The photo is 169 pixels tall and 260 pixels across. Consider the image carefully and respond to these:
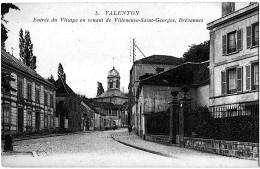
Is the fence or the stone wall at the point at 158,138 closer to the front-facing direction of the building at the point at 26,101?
the fence

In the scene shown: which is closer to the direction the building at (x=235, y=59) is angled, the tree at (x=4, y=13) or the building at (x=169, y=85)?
the tree

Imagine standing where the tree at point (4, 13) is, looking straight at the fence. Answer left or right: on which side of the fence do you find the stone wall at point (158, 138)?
left

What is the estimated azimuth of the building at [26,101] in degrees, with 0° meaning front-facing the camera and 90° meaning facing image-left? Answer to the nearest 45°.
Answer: approximately 315°

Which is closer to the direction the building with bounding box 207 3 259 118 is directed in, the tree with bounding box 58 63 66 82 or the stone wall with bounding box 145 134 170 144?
the tree
